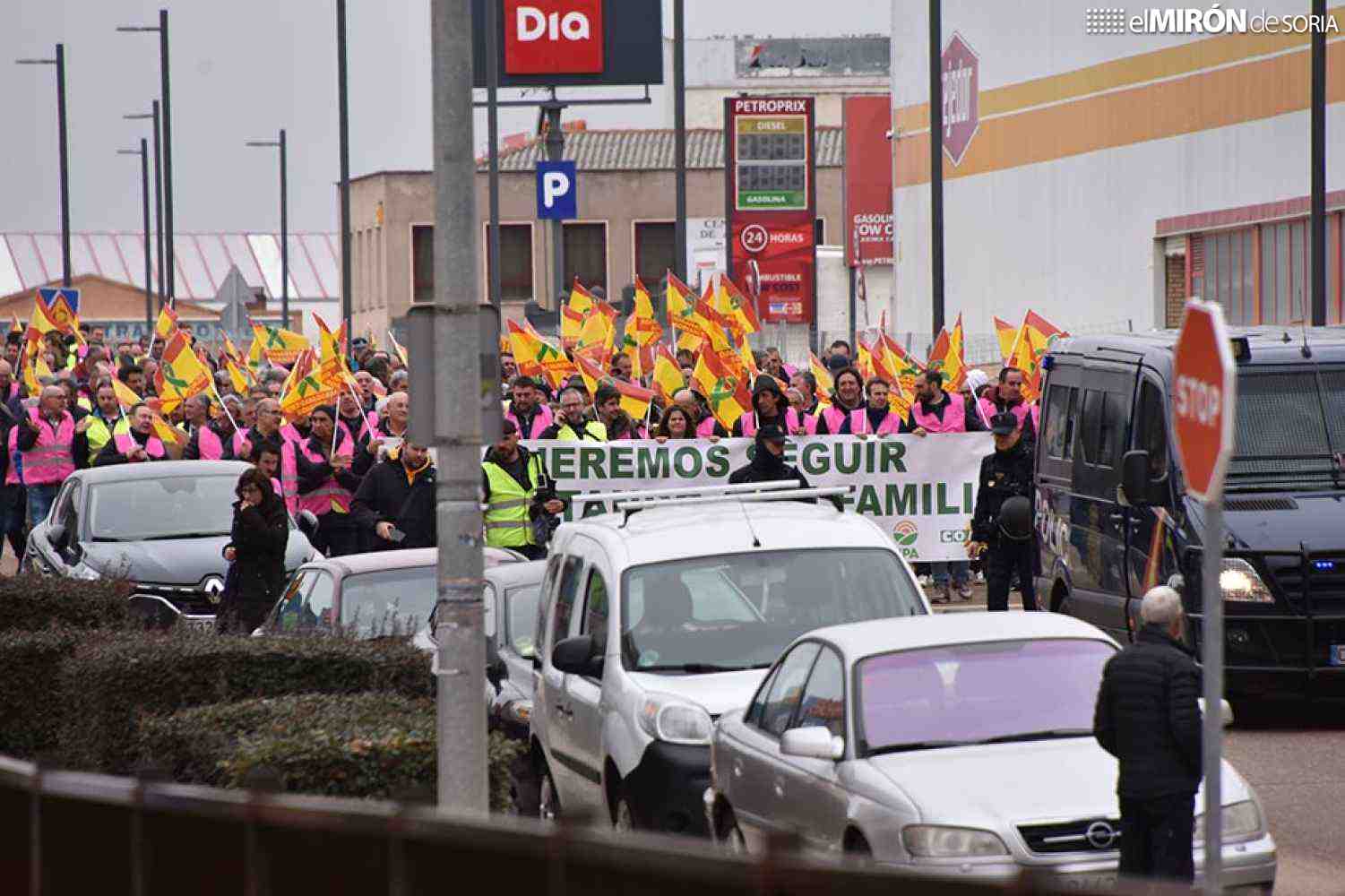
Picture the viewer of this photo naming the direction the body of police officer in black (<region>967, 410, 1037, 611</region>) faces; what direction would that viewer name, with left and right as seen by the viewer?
facing the viewer and to the left of the viewer

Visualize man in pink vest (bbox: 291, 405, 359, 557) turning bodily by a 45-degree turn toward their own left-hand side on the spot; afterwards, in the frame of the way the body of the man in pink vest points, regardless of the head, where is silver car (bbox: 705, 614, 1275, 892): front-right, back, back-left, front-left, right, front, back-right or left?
front-right

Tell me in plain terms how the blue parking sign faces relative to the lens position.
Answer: facing the viewer

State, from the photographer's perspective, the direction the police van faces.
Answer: facing the viewer and to the right of the viewer

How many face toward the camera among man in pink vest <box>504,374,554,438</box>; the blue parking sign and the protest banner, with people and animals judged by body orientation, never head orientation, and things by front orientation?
3

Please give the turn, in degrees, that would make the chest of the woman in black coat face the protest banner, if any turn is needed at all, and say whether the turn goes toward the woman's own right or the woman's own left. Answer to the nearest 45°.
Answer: approximately 180°

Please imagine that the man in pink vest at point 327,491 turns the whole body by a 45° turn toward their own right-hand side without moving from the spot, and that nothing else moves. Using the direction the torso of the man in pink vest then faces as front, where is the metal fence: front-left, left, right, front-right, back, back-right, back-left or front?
front-left

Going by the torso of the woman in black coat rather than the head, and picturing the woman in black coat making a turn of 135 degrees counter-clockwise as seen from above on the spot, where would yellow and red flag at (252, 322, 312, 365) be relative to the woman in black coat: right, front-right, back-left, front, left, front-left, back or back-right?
left

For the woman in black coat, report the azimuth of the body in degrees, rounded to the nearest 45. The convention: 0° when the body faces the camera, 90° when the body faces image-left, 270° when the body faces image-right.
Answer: approximately 45°

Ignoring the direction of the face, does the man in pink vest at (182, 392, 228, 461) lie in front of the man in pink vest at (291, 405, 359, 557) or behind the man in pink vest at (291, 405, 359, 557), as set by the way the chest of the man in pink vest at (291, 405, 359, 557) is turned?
behind

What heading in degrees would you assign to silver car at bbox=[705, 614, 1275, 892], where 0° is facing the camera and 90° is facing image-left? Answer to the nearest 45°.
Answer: approximately 315°

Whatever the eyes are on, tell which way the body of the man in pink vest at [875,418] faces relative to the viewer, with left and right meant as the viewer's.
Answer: facing the viewer

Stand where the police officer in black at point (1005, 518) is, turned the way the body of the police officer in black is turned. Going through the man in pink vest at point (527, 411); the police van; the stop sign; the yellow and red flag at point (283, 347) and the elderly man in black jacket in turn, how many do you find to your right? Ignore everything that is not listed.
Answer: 2

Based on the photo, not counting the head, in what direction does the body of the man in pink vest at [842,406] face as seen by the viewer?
toward the camera
